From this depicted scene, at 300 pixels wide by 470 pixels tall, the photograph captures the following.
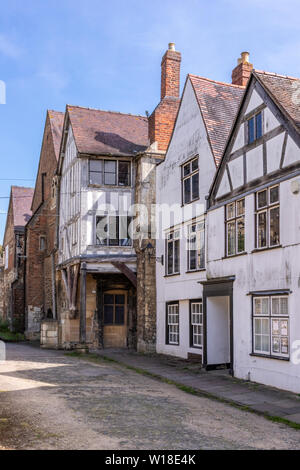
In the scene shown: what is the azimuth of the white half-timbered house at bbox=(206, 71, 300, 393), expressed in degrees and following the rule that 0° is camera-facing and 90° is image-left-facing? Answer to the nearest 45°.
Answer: approximately 45°
